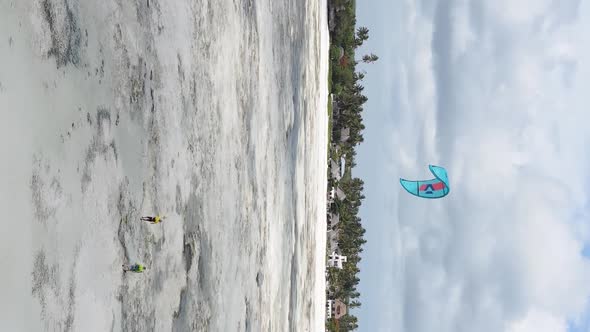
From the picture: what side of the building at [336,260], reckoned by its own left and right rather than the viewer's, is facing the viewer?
front

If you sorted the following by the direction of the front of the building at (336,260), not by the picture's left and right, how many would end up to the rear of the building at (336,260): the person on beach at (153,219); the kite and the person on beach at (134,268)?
0

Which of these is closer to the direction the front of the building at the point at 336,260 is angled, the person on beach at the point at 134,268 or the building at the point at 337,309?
the person on beach

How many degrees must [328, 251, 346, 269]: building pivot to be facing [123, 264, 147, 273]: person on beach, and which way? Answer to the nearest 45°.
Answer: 0° — it already faces them

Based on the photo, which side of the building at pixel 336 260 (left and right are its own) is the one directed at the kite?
front

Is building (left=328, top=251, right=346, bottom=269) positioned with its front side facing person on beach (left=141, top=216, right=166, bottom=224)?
yes
